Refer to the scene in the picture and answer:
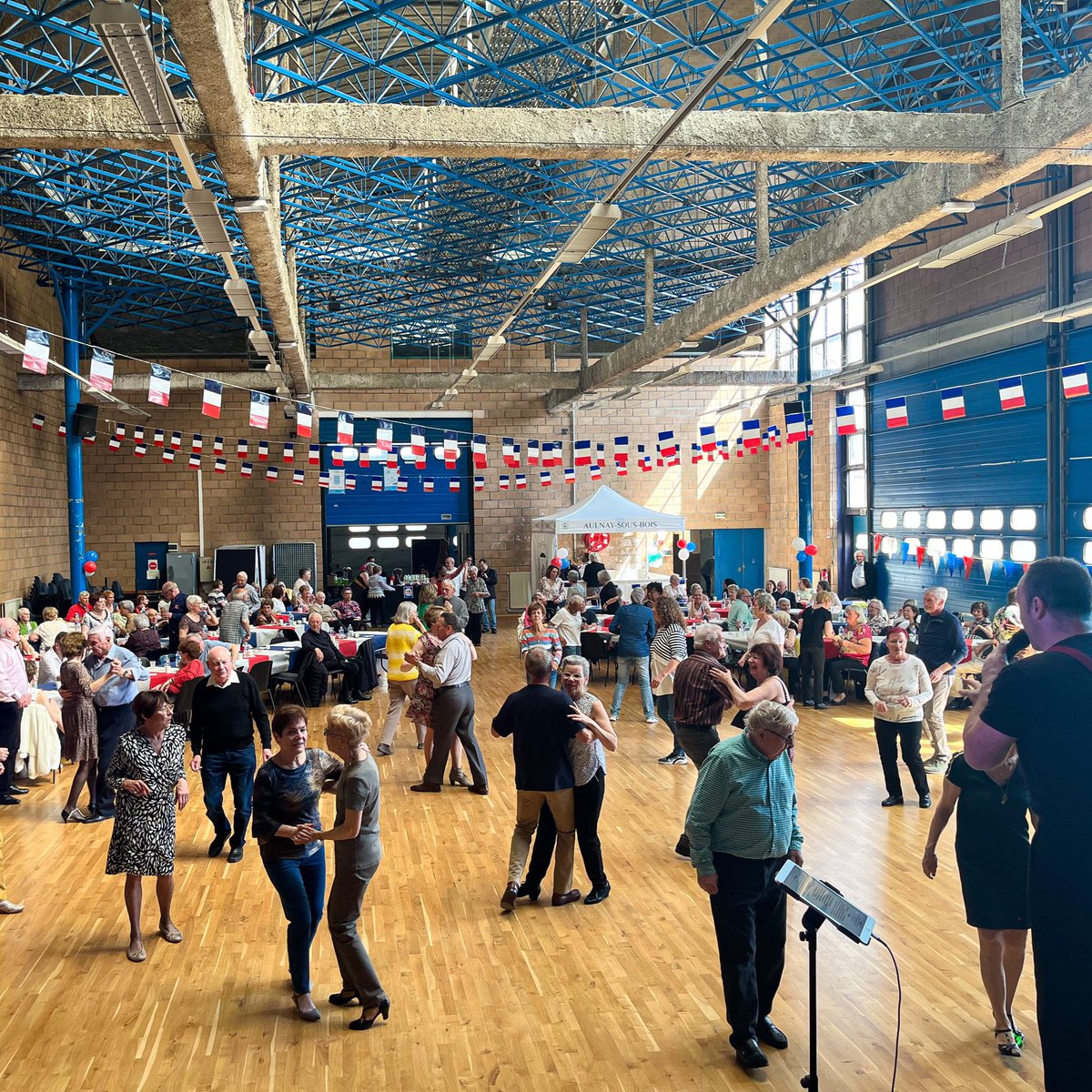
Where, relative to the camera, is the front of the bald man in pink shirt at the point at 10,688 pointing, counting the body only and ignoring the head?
to the viewer's right

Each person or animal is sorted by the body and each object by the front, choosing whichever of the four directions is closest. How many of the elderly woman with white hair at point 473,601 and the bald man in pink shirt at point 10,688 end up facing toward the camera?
1

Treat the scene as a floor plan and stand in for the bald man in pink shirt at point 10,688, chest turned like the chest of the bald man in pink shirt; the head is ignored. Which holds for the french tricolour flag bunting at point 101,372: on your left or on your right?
on your left

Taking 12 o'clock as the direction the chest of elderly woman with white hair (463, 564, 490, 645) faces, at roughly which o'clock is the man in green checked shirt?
The man in green checked shirt is roughly at 12 o'clock from the elderly woman with white hair.

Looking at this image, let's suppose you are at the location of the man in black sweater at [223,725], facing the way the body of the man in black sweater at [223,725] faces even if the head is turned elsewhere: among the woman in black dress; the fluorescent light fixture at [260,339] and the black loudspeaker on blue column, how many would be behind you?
2

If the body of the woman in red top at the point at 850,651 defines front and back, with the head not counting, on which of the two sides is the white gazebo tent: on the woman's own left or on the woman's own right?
on the woman's own right

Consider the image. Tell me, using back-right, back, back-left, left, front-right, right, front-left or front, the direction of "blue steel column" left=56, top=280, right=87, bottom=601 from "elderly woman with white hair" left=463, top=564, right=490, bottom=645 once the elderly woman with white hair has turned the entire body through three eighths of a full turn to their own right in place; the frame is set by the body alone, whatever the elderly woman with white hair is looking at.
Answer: front-left

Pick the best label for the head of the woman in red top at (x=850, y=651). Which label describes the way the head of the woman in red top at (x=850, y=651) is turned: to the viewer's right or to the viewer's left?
to the viewer's left

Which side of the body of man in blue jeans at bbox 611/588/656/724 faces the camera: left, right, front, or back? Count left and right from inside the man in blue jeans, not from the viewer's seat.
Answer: back

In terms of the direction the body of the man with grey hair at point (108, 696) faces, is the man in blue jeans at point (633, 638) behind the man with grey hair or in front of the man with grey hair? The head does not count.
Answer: behind

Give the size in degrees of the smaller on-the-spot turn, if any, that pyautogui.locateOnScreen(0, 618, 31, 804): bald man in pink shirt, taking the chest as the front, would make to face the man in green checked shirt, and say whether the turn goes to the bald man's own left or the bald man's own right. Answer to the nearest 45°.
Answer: approximately 45° to the bald man's own right

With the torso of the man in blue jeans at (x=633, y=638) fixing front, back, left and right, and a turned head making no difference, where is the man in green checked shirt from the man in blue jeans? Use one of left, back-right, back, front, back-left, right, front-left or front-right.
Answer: back
